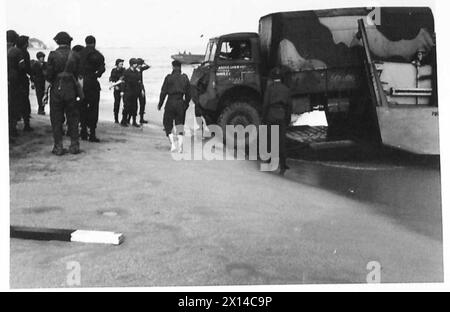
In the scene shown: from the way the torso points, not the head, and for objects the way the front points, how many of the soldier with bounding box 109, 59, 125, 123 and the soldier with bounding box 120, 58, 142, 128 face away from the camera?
0

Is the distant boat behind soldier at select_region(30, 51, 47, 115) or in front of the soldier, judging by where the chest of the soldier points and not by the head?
behind

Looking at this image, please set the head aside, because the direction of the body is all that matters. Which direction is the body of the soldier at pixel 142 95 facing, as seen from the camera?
to the viewer's right

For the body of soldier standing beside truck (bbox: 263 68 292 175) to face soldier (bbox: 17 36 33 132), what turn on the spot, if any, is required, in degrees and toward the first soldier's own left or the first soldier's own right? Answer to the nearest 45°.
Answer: approximately 90° to the first soldier's own left

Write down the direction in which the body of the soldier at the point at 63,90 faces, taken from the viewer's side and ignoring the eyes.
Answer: away from the camera

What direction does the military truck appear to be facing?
to the viewer's left
